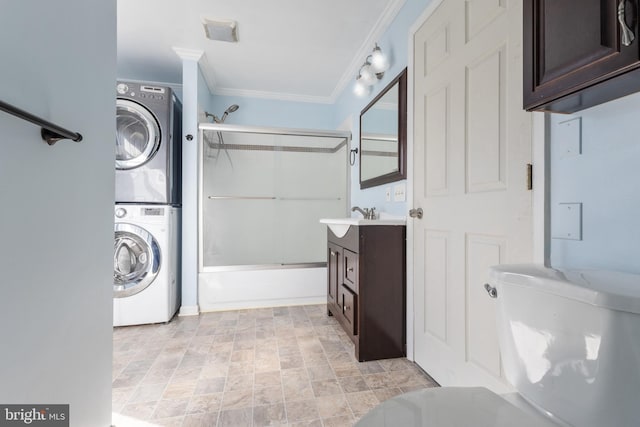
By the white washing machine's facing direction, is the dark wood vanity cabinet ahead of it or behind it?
ahead

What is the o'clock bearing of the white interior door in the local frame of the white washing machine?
The white interior door is roughly at 11 o'clock from the white washing machine.

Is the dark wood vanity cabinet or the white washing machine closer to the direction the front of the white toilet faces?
the white washing machine

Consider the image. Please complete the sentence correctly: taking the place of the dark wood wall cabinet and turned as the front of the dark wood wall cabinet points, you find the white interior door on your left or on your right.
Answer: on your right

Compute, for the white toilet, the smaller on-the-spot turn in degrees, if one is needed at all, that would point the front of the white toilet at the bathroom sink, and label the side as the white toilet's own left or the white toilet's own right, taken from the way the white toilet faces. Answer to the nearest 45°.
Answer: approximately 90° to the white toilet's own right

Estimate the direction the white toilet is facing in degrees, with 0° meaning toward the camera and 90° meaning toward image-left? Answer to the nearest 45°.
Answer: approximately 45°

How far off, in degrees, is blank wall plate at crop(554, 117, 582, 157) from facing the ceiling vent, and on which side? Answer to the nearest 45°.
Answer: approximately 45° to its right

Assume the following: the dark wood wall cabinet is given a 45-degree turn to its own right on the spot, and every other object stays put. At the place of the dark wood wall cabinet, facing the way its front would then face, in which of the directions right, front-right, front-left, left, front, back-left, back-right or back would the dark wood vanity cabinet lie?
front-right

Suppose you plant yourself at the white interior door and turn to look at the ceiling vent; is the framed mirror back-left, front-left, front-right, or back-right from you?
front-right

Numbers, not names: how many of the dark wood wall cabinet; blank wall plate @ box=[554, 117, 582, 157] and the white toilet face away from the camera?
0

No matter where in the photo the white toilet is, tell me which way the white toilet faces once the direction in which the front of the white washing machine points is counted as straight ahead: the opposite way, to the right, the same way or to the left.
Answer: to the right

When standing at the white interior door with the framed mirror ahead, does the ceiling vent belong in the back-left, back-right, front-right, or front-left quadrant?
front-left

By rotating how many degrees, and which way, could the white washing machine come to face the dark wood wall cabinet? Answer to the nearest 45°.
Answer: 0° — it already faces it

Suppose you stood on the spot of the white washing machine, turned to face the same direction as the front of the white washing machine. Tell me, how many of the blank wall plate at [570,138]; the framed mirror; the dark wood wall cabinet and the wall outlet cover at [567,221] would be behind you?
0

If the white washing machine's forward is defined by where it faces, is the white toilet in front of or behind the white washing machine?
in front

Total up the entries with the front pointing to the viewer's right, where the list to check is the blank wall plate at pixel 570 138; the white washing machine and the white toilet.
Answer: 0

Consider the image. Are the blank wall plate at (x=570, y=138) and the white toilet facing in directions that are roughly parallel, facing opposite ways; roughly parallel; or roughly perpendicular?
roughly parallel

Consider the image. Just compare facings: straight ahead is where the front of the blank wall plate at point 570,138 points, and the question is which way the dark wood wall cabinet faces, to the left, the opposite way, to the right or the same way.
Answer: the same way

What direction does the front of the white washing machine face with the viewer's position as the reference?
facing the viewer
